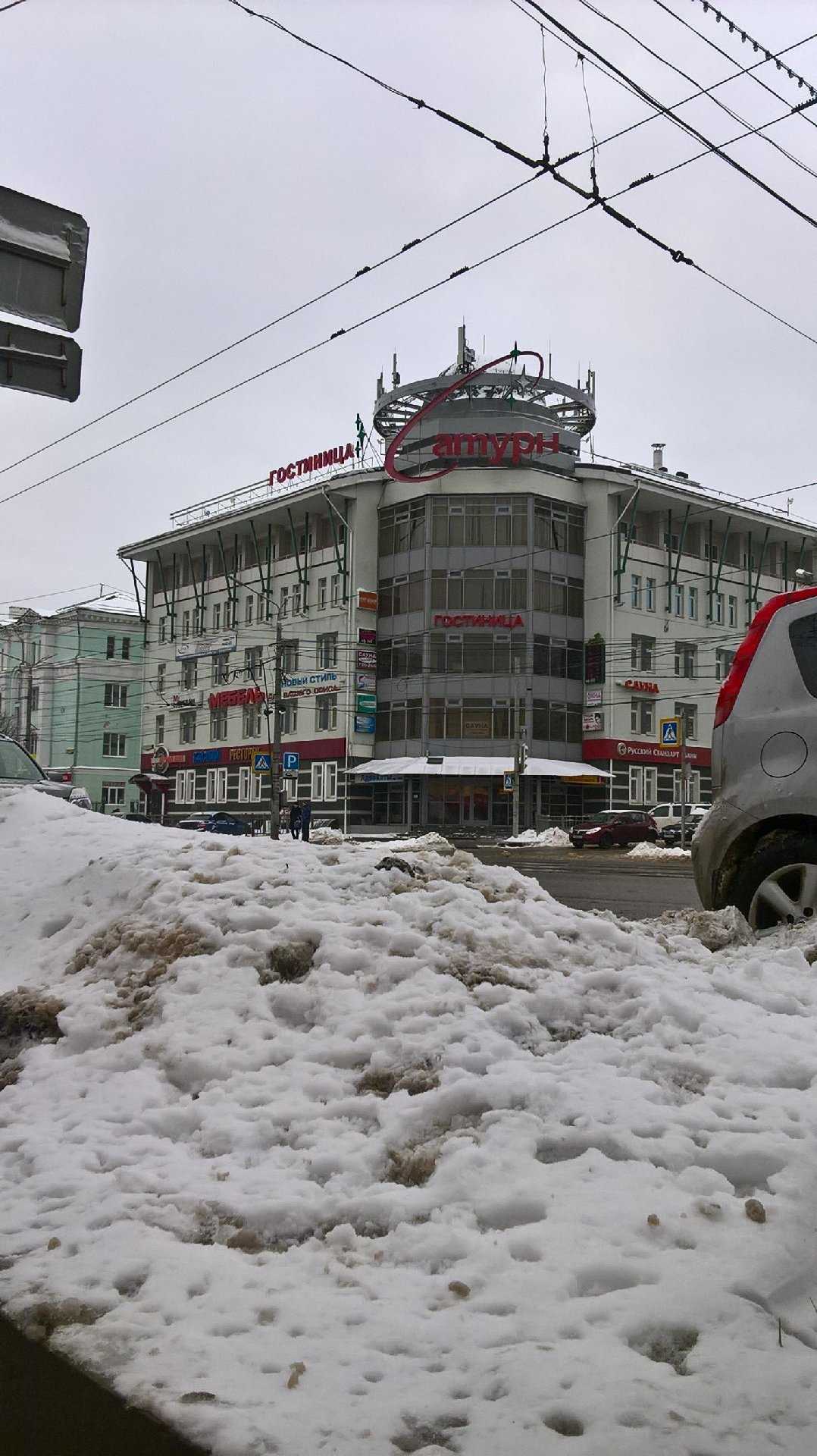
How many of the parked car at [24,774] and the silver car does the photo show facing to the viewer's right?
2

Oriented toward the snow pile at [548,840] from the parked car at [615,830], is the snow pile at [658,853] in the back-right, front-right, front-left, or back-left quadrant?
back-left

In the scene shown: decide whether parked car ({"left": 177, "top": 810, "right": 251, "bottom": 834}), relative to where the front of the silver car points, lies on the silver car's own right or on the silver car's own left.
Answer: on the silver car's own left

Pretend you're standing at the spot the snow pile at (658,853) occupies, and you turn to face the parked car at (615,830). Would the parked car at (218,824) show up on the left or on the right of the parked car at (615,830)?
left

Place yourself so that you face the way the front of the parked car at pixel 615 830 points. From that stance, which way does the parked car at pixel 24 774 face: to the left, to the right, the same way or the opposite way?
the opposite way

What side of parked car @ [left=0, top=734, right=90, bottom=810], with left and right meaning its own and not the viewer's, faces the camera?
right

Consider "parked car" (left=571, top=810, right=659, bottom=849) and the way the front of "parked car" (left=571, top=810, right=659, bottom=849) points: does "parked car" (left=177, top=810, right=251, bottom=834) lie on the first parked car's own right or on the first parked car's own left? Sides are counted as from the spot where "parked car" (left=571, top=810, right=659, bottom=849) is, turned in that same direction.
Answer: on the first parked car's own right

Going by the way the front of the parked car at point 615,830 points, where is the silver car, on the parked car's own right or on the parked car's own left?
on the parked car's own left

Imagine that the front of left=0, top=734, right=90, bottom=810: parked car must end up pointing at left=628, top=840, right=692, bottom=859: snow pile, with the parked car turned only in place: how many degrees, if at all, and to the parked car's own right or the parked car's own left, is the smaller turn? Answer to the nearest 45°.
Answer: approximately 45° to the parked car's own left

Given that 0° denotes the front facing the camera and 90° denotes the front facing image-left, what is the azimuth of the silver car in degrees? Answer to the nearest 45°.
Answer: approximately 270°

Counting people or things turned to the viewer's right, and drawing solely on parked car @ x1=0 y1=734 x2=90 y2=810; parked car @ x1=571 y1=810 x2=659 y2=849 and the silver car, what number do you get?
2

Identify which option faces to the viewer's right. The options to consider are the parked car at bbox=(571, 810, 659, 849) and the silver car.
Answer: the silver car
